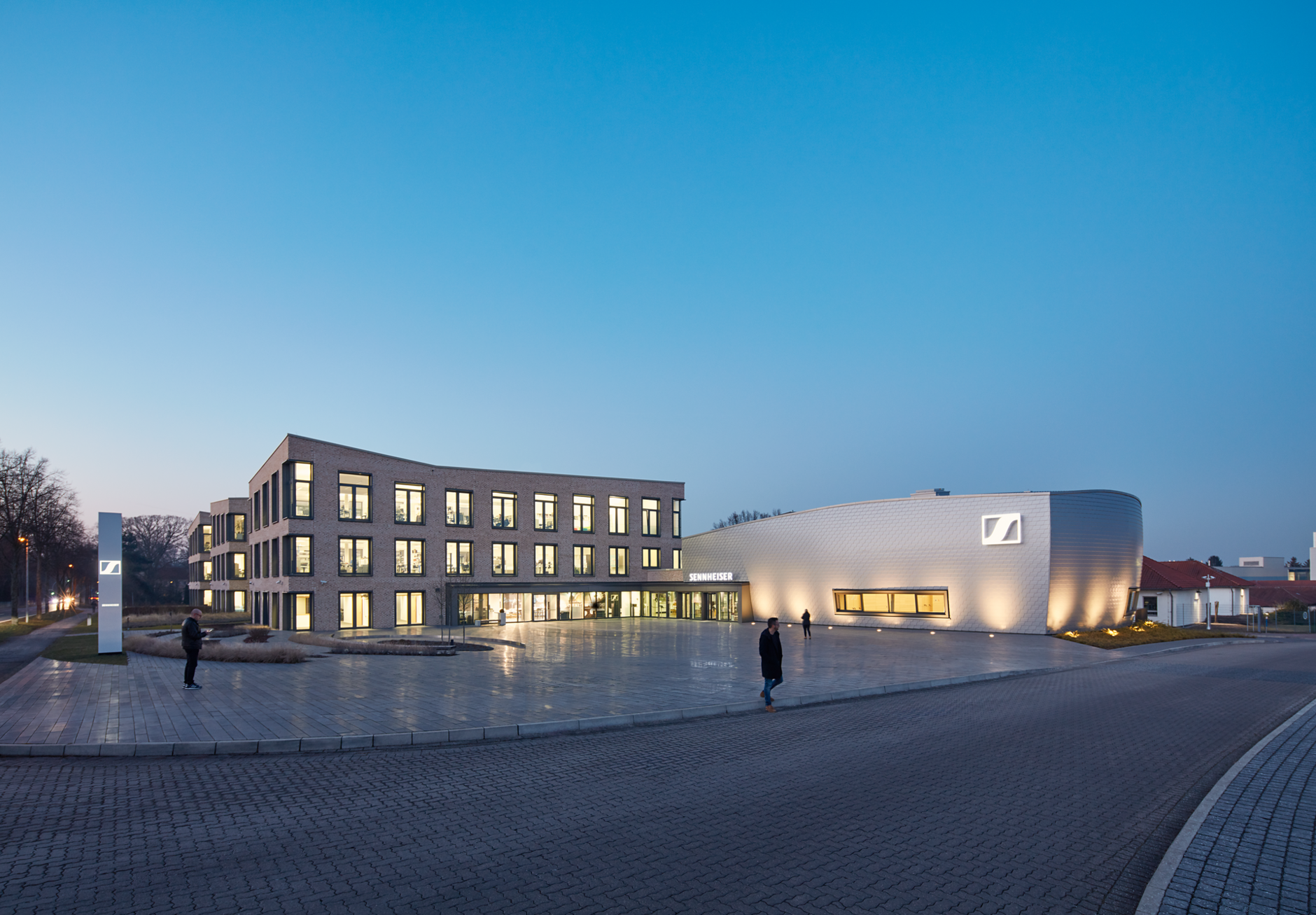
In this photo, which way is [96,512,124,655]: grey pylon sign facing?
toward the camera
